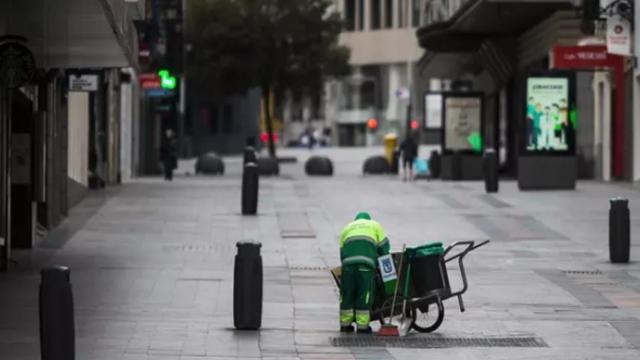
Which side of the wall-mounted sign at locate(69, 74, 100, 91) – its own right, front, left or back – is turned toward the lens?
front

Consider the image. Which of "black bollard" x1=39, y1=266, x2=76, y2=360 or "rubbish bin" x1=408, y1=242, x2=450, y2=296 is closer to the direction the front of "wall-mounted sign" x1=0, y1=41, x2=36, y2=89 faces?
the black bollard

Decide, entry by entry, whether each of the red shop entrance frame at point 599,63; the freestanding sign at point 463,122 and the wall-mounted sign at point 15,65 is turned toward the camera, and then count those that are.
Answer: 3

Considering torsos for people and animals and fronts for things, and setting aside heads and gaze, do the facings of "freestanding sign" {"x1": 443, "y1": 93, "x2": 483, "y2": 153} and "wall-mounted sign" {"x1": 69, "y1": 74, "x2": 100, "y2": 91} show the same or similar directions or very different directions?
same or similar directions

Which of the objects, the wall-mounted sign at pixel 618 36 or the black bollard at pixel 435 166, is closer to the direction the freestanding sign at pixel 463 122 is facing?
the wall-mounted sign

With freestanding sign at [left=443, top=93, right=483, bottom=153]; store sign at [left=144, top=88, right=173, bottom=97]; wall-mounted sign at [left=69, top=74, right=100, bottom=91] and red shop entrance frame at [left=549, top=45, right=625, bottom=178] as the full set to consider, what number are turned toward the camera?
4

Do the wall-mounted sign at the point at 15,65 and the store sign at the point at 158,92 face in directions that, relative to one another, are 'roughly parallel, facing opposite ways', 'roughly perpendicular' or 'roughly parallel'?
roughly parallel

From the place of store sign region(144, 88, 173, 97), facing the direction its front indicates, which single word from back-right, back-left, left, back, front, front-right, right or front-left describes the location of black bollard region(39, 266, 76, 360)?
front

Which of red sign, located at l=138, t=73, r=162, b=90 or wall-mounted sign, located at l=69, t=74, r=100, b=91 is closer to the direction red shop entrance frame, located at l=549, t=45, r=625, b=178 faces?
the wall-mounted sign

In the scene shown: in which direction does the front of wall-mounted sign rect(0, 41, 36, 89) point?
toward the camera

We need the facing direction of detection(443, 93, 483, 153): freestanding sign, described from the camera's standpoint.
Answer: facing the viewer

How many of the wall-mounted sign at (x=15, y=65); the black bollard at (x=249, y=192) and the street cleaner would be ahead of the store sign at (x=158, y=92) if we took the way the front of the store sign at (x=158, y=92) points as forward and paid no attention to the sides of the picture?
3

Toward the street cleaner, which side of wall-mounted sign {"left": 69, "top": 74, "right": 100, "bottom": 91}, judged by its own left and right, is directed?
front
